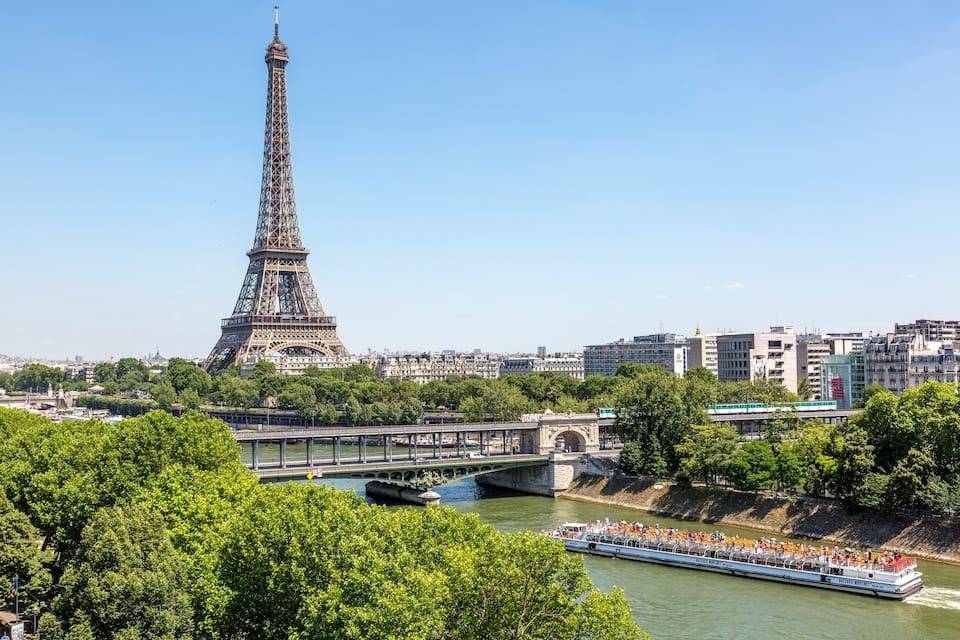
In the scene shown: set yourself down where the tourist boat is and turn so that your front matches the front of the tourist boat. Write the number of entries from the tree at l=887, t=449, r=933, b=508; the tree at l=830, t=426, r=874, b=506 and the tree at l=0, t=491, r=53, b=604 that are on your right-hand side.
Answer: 2

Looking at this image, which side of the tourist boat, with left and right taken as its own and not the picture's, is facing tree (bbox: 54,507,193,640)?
left

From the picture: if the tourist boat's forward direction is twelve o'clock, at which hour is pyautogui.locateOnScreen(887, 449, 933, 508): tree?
The tree is roughly at 3 o'clock from the tourist boat.

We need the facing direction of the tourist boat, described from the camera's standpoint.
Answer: facing away from the viewer and to the left of the viewer

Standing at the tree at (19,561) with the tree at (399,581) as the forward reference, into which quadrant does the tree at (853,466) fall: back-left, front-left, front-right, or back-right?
front-left

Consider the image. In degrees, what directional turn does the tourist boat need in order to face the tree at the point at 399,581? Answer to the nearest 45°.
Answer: approximately 135° to its left

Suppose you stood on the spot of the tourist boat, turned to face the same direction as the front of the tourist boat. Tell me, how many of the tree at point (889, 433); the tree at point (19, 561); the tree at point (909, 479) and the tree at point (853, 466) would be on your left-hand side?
1

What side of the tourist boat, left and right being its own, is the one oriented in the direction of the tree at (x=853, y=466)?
right

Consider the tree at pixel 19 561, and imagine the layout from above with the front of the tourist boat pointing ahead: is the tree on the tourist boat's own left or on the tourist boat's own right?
on the tourist boat's own left

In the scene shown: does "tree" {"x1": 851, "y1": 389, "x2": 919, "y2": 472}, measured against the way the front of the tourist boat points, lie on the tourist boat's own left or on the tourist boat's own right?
on the tourist boat's own right
